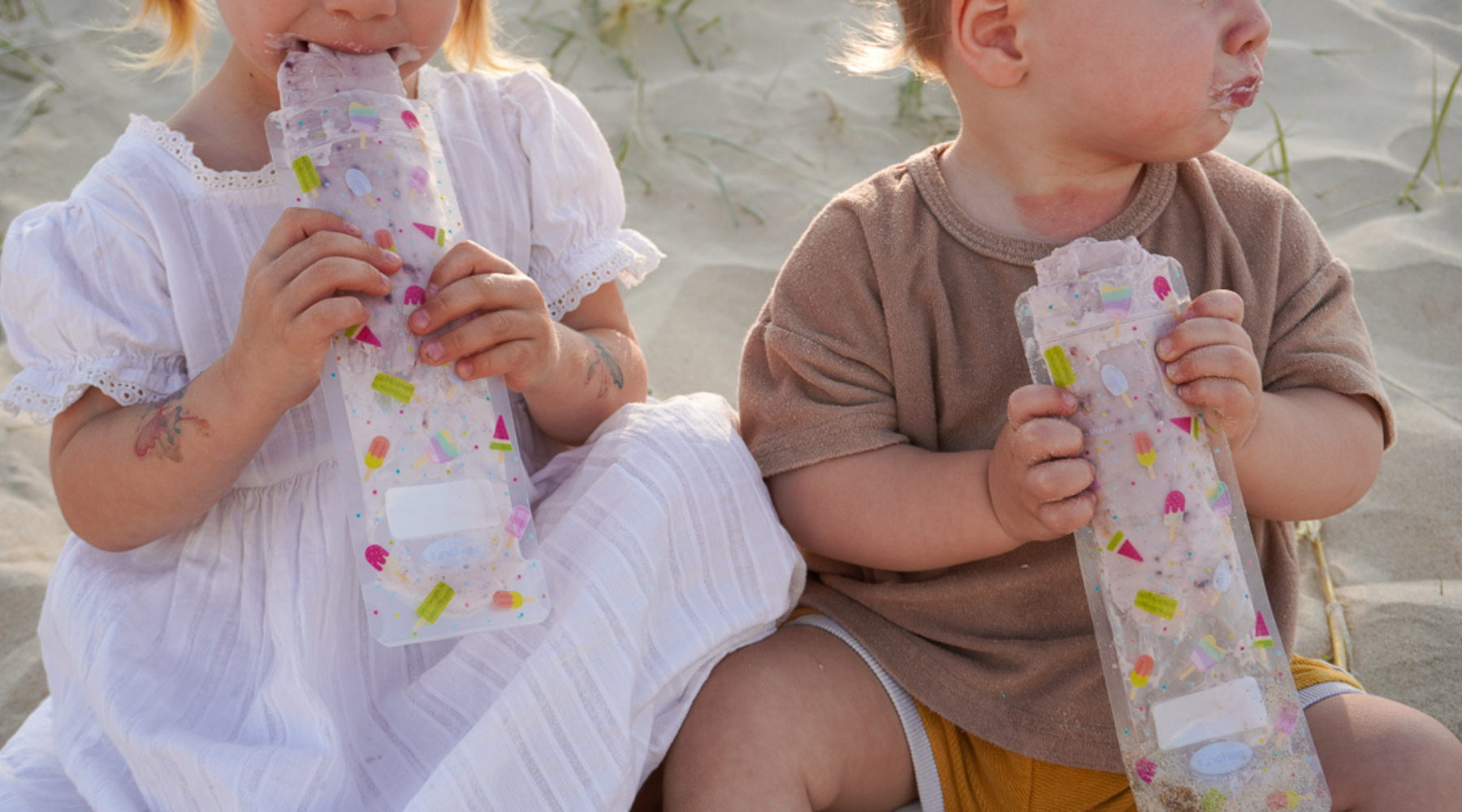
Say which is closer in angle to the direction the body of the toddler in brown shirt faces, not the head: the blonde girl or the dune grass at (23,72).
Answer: the blonde girl

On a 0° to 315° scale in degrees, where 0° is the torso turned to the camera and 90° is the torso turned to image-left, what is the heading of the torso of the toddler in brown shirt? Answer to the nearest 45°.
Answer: approximately 0°

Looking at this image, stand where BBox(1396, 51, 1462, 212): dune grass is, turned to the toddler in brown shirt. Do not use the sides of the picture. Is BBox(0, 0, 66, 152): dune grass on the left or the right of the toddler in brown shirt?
right

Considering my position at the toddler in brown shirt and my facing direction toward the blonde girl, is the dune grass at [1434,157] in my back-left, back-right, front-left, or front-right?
back-right

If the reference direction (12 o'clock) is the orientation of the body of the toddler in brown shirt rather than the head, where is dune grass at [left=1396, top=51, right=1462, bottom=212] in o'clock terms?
The dune grass is roughly at 7 o'clock from the toddler in brown shirt.

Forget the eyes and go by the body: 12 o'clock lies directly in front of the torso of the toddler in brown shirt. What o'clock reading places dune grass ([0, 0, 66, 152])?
The dune grass is roughly at 4 o'clock from the toddler in brown shirt.

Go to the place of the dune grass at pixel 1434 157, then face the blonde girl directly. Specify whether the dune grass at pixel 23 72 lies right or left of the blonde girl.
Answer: right

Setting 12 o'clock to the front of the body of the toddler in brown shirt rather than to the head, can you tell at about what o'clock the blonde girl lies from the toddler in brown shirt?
The blonde girl is roughly at 2 o'clock from the toddler in brown shirt.
